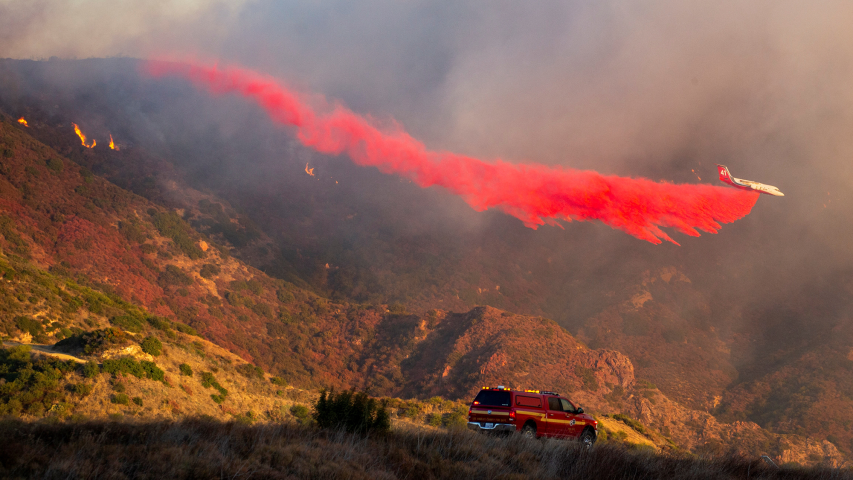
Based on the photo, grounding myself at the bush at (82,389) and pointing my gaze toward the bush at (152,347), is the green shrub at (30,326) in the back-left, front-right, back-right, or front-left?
front-left

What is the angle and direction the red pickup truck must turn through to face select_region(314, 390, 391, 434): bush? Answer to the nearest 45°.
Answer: approximately 180°

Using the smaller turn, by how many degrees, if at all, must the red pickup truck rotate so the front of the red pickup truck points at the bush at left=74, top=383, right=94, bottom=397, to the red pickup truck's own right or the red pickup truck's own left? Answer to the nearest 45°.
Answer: approximately 135° to the red pickup truck's own left

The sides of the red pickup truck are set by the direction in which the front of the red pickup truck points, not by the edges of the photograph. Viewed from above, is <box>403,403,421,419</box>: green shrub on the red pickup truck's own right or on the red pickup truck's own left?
on the red pickup truck's own left

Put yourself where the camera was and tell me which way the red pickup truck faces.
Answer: facing away from the viewer and to the right of the viewer

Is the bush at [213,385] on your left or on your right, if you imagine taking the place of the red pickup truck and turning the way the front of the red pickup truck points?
on your left

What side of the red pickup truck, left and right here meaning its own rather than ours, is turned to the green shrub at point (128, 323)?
left

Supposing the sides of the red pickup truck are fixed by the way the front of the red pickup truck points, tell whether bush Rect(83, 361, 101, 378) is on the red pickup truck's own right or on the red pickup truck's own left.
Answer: on the red pickup truck's own left

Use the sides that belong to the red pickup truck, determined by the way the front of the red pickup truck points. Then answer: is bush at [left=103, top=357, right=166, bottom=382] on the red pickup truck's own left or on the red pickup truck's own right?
on the red pickup truck's own left
